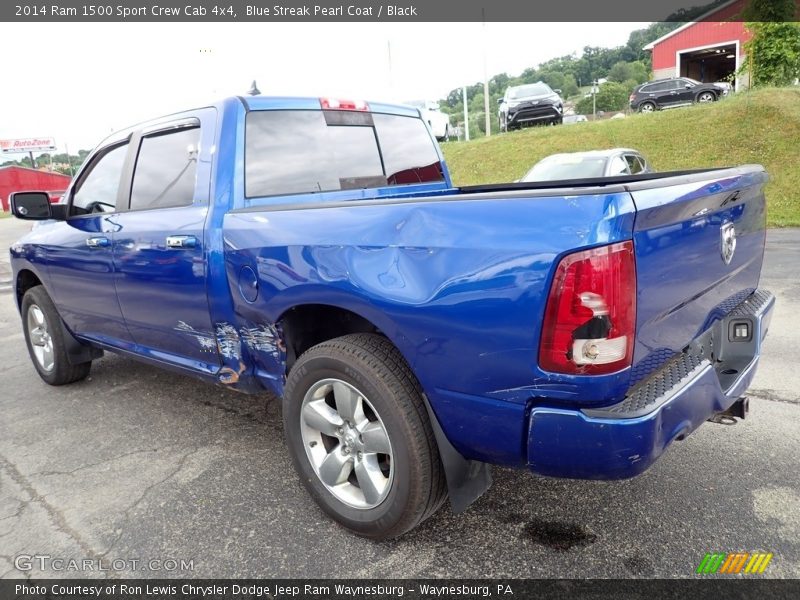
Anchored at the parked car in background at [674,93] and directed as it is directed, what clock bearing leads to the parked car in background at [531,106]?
the parked car in background at [531,106] is roughly at 4 o'clock from the parked car in background at [674,93].

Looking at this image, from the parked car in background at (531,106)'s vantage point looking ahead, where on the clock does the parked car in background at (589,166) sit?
the parked car in background at (589,166) is roughly at 12 o'clock from the parked car in background at (531,106).

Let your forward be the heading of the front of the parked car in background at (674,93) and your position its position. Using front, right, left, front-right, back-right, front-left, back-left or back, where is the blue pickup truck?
right

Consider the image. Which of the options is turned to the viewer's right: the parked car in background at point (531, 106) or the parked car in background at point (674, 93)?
the parked car in background at point (674, 93)

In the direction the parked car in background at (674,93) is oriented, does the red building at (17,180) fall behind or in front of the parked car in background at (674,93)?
behind

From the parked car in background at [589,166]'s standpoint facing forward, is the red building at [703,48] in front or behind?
behind

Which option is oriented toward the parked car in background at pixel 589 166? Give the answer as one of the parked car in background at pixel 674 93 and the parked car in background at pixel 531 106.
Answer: the parked car in background at pixel 531 106

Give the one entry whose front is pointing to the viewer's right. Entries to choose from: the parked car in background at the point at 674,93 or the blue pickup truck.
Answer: the parked car in background

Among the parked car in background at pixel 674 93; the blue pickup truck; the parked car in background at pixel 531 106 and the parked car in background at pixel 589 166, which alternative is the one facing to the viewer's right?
the parked car in background at pixel 674 93

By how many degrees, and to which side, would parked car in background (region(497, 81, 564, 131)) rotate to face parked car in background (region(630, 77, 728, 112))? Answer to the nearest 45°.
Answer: approximately 135° to its left

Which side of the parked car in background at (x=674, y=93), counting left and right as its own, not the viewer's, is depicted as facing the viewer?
right

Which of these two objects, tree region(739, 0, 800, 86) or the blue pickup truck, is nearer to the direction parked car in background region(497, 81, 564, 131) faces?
the blue pickup truck
